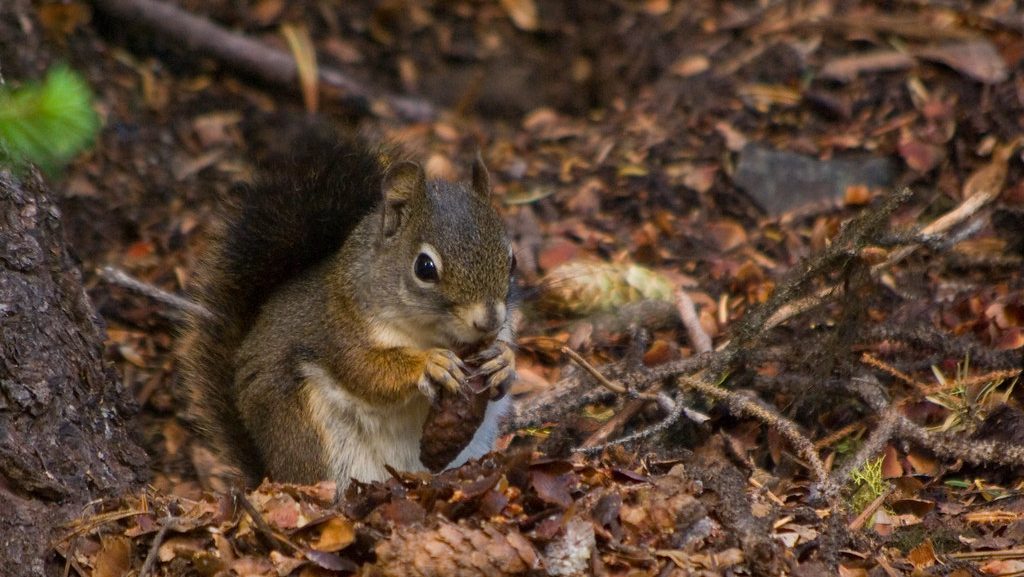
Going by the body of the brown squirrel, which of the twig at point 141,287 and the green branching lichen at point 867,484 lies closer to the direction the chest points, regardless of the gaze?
the green branching lichen

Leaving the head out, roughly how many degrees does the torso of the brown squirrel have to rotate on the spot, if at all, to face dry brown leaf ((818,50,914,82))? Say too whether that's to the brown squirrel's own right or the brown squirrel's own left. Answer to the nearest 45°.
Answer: approximately 90° to the brown squirrel's own left

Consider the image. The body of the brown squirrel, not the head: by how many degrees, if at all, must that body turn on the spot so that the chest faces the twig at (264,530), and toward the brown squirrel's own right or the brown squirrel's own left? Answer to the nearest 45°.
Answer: approximately 45° to the brown squirrel's own right

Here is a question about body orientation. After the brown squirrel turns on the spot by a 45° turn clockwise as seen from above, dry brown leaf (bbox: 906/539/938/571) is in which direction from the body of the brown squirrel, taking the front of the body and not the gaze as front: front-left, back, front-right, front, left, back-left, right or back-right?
front-left

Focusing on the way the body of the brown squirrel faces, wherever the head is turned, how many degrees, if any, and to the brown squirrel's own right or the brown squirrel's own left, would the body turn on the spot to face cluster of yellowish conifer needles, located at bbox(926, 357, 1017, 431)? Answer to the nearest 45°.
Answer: approximately 45° to the brown squirrel's own left

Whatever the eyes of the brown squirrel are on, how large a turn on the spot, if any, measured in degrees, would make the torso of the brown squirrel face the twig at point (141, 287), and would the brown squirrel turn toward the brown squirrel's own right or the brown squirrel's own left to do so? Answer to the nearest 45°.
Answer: approximately 180°

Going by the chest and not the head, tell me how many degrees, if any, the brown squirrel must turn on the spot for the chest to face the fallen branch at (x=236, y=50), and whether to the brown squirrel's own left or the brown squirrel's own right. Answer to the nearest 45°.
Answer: approximately 135° to the brown squirrel's own left

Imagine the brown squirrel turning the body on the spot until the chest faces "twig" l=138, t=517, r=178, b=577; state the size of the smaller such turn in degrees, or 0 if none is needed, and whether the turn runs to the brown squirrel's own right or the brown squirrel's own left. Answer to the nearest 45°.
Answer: approximately 90° to the brown squirrel's own right

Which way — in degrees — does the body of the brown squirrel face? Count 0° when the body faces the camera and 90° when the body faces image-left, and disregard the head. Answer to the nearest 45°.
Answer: approximately 315°

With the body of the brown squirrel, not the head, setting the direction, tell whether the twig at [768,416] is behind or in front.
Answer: in front

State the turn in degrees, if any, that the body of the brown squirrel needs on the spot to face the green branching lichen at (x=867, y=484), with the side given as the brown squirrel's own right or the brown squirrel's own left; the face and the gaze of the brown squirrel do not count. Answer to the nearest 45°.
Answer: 0° — it already faces it
